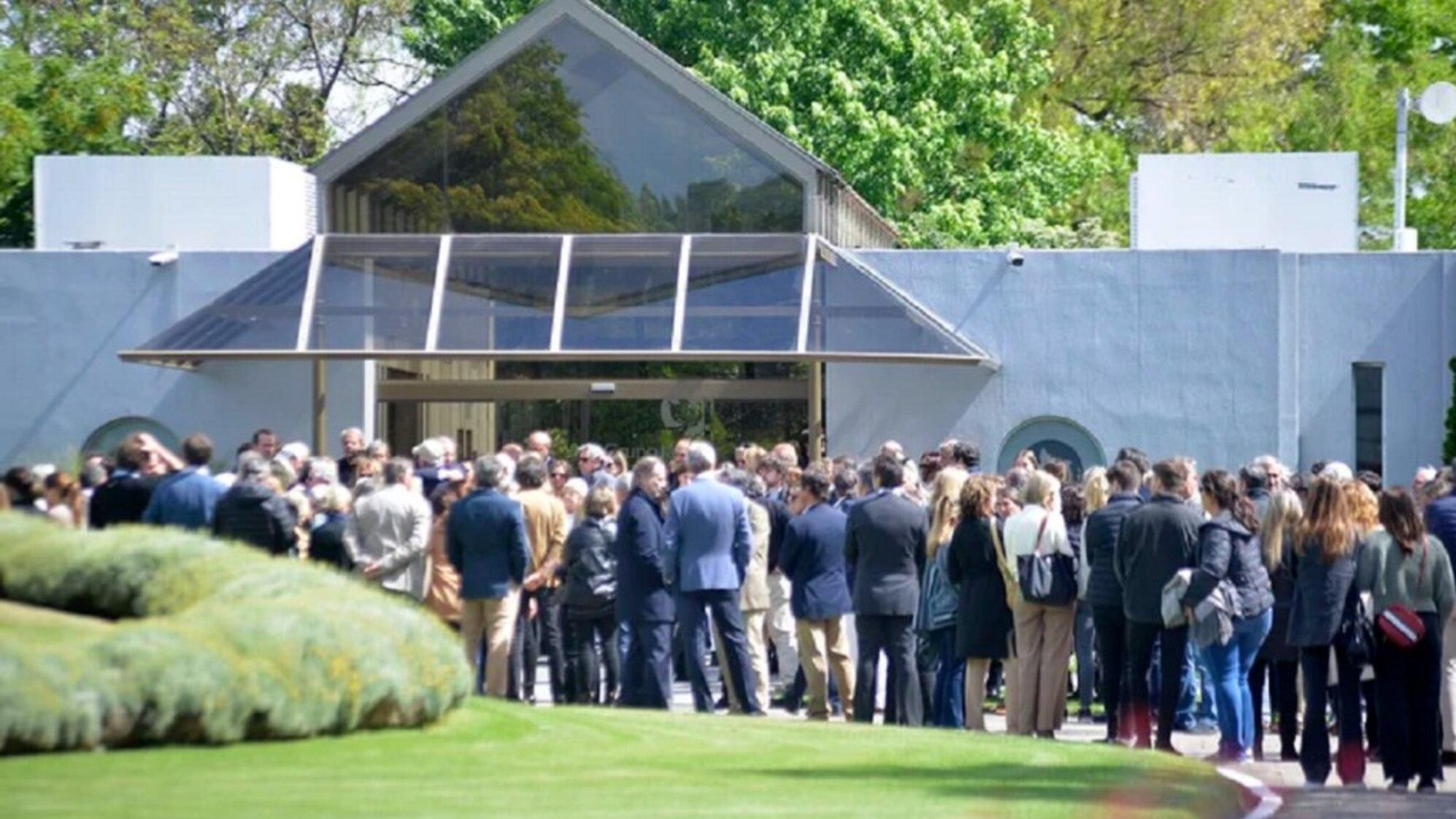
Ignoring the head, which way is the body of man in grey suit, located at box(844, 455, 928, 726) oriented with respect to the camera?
away from the camera

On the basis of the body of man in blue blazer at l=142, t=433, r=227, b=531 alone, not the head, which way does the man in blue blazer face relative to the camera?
away from the camera

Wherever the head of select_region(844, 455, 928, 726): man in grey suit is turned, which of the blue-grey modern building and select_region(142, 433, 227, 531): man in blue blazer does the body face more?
the blue-grey modern building

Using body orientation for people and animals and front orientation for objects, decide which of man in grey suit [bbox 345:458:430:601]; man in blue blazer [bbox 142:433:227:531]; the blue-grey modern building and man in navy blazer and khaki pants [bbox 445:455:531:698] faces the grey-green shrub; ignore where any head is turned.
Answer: the blue-grey modern building

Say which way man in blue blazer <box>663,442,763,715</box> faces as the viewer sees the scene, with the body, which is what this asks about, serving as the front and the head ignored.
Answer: away from the camera

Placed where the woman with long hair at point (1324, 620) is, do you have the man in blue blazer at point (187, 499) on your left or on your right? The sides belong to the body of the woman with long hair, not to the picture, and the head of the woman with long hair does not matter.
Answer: on your left

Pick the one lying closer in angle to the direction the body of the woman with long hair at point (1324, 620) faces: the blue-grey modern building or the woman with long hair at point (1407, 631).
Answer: the blue-grey modern building

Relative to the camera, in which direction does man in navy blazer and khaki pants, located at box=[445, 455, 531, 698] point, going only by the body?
away from the camera
